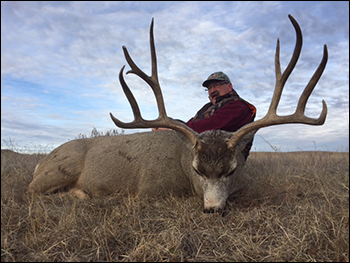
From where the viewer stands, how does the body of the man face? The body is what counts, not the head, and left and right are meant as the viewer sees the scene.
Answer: facing the viewer and to the left of the viewer

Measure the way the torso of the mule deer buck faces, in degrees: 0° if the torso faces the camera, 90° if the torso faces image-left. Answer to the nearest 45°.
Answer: approximately 315°

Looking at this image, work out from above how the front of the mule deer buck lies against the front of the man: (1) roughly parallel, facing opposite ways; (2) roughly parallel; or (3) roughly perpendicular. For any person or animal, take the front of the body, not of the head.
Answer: roughly perpendicular
